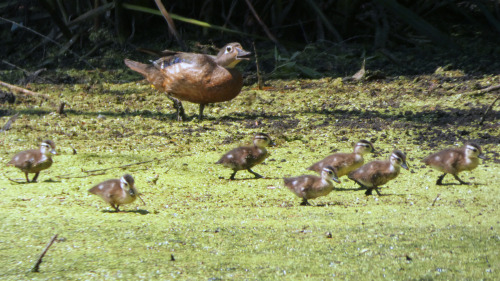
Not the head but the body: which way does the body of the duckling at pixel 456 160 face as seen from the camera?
to the viewer's right

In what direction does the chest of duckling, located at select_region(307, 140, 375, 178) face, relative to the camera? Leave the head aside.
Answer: to the viewer's right

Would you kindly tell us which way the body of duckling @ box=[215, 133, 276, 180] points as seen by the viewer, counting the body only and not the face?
to the viewer's right

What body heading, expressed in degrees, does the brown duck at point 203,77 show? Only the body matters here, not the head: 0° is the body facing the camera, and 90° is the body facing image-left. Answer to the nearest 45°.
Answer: approximately 270°

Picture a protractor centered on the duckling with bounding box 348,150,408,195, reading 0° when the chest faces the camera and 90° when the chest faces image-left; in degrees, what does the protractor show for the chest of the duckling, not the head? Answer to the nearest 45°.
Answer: approximately 270°
